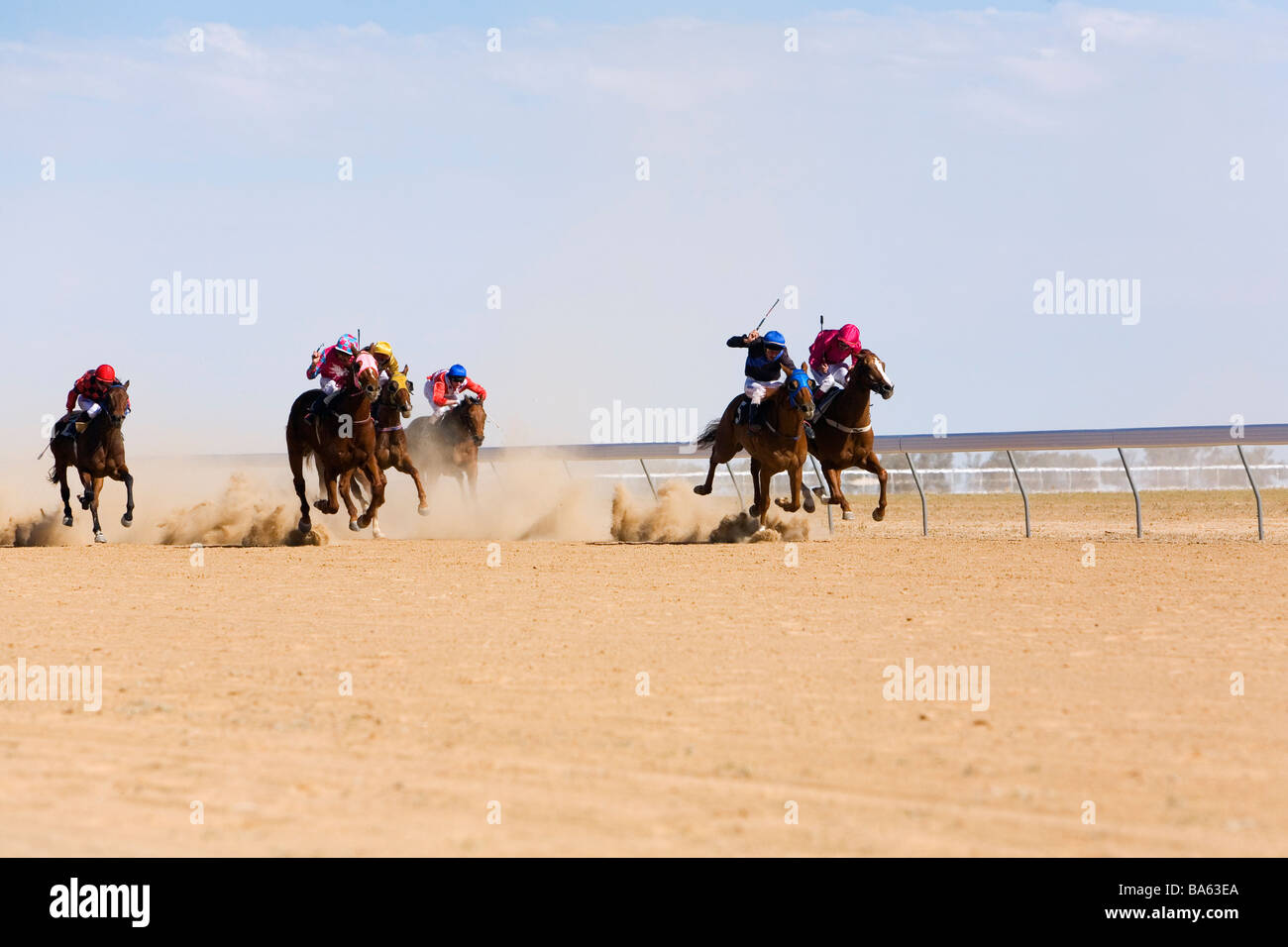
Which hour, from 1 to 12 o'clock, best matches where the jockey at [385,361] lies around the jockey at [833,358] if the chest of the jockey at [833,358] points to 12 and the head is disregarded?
the jockey at [385,361] is roughly at 5 o'clock from the jockey at [833,358].

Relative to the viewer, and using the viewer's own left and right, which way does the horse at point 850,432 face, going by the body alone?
facing the viewer and to the right of the viewer

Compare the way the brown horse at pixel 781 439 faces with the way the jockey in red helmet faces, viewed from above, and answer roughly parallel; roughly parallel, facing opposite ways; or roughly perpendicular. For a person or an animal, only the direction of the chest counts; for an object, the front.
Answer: roughly parallel

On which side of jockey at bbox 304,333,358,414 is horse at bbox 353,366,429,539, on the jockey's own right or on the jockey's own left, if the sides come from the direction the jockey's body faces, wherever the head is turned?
on the jockey's own left

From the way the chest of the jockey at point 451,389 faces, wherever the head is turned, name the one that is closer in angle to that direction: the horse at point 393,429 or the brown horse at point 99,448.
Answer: the horse

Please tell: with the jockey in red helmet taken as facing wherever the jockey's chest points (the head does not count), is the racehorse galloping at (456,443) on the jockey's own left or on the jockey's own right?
on the jockey's own left

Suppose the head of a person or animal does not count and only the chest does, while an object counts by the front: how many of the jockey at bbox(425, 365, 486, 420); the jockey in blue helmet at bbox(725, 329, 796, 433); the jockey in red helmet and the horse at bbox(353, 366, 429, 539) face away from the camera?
0

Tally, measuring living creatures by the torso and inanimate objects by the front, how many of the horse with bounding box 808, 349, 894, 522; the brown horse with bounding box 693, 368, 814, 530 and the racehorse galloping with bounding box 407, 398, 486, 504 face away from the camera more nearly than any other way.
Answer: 0

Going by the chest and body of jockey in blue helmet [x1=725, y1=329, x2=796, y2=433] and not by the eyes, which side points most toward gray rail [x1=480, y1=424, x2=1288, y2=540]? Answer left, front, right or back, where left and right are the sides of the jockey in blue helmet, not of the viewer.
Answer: left

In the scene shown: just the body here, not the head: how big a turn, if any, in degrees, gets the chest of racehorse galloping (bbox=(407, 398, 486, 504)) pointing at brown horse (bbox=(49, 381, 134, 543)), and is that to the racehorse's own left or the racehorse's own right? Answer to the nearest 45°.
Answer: approximately 90° to the racehorse's own right

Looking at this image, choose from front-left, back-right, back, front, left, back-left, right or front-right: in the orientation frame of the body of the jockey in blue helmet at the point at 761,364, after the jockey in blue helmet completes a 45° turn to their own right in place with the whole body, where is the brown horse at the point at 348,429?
right

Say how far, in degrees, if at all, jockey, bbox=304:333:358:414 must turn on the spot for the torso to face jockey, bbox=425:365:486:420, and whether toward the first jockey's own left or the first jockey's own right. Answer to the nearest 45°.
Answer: approximately 135° to the first jockey's own left

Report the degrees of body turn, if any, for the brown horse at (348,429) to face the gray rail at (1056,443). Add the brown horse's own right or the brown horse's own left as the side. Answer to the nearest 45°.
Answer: approximately 45° to the brown horse's own left

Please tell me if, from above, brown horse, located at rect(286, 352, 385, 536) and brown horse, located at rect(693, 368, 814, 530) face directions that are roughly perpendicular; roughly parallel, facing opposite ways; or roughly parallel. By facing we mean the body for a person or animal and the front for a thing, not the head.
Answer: roughly parallel
